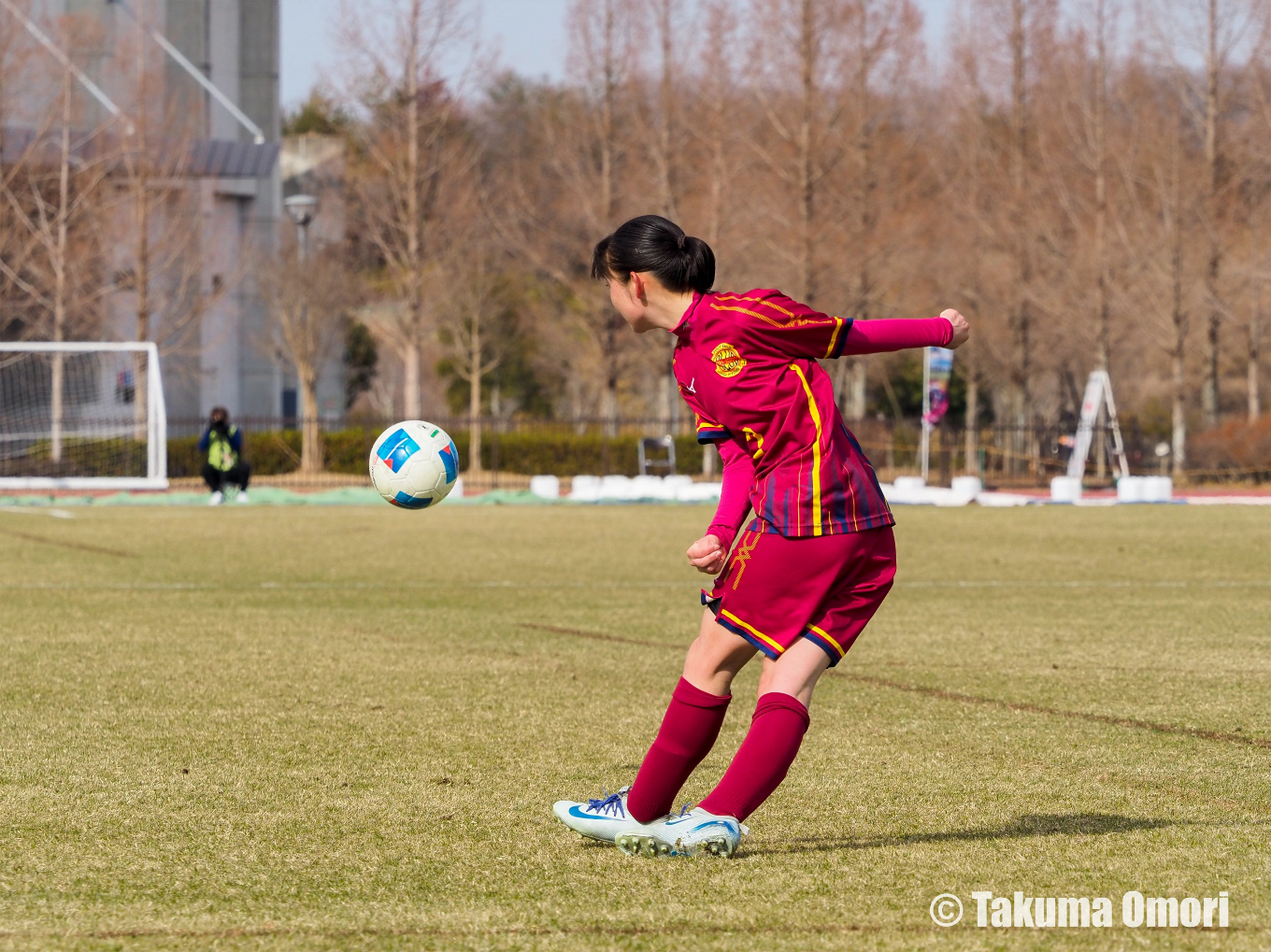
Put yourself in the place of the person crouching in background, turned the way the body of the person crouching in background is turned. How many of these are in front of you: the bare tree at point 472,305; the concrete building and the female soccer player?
1

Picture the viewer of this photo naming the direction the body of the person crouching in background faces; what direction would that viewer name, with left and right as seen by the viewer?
facing the viewer

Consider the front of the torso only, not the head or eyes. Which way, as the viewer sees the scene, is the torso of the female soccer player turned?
to the viewer's left

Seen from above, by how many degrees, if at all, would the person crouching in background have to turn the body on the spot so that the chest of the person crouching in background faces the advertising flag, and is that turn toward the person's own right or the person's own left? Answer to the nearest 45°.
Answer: approximately 90° to the person's own left

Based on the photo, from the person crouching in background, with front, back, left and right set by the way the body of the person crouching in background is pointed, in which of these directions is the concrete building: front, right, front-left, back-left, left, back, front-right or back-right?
back

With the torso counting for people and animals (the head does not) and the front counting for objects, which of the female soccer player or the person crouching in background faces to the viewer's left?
the female soccer player

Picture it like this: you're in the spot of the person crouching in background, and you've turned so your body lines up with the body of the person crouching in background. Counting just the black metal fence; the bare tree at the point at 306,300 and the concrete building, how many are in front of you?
0

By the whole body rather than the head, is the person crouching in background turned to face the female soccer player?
yes

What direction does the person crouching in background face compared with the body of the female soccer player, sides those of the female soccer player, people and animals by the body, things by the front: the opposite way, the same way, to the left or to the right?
to the left

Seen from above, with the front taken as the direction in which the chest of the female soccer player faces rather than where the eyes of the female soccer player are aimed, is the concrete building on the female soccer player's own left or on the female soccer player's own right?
on the female soccer player's own right

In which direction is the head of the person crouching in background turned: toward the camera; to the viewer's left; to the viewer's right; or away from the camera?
toward the camera

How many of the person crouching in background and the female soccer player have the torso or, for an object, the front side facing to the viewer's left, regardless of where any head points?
1

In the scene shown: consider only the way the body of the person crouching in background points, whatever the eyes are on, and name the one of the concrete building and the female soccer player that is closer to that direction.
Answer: the female soccer player

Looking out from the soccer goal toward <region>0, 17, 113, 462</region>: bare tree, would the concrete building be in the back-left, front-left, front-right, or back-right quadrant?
front-right

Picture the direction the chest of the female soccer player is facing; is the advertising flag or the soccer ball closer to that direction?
the soccer ball

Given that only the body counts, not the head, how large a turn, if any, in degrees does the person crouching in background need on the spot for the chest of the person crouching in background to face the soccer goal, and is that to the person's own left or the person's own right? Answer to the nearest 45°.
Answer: approximately 135° to the person's own right

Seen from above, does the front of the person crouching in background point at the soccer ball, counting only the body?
yes

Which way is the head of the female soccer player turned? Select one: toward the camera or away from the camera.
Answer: away from the camera
